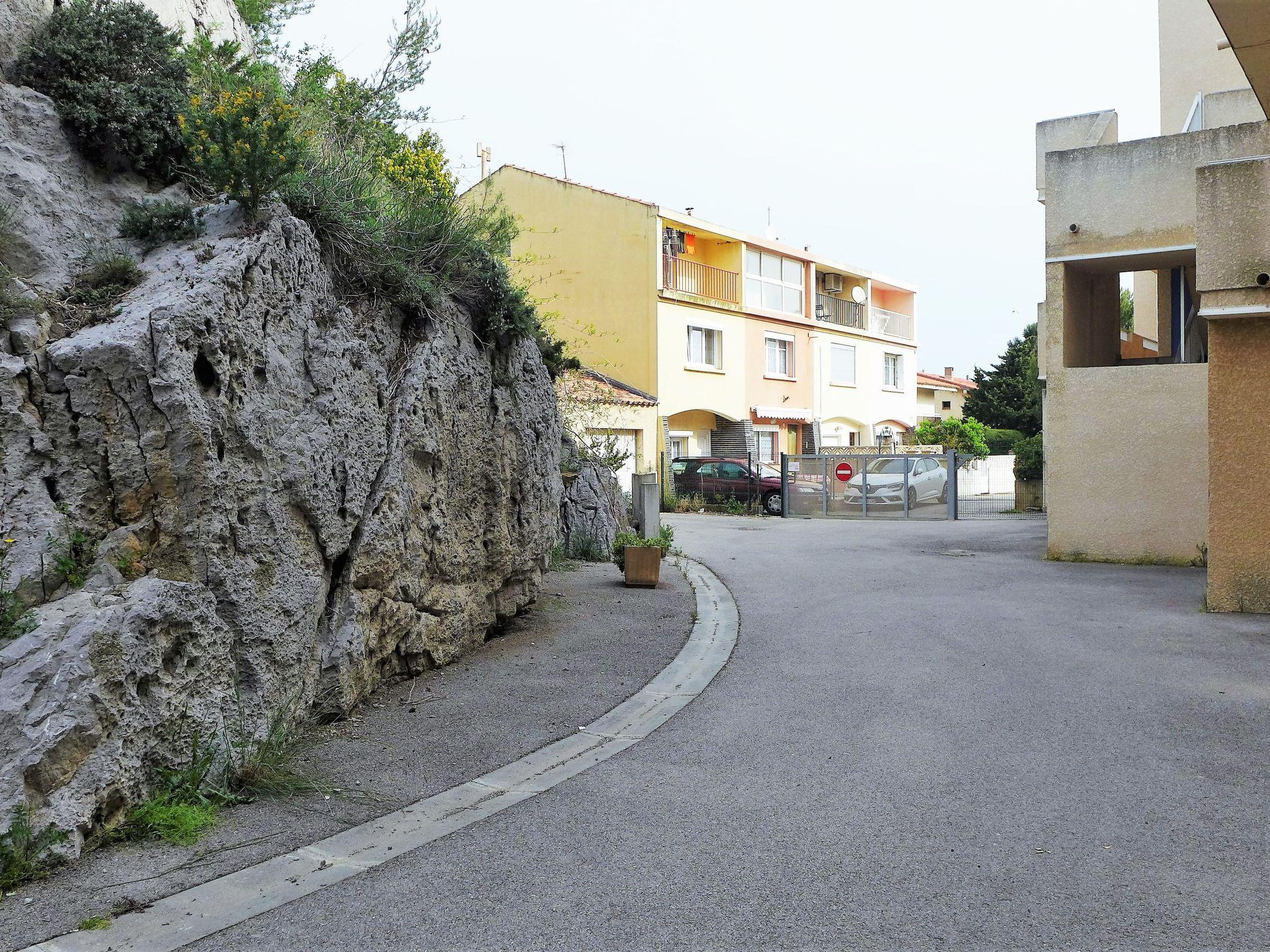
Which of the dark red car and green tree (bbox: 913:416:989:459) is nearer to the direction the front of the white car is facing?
the dark red car

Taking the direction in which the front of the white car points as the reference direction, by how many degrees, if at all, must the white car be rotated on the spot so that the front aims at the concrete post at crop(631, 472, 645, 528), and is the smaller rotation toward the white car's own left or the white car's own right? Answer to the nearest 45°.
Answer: approximately 45° to the white car's own left

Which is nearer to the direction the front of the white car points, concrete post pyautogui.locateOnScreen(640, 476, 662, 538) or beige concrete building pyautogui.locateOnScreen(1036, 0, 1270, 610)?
the concrete post

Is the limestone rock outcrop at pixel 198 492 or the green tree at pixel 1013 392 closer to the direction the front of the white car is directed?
the limestone rock outcrop

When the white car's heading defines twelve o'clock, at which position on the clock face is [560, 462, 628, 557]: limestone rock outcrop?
The limestone rock outcrop is roughly at 11 o'clock from the white car.

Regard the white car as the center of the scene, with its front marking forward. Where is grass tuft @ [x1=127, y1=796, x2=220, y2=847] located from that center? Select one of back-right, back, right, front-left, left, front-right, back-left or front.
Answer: front-left
